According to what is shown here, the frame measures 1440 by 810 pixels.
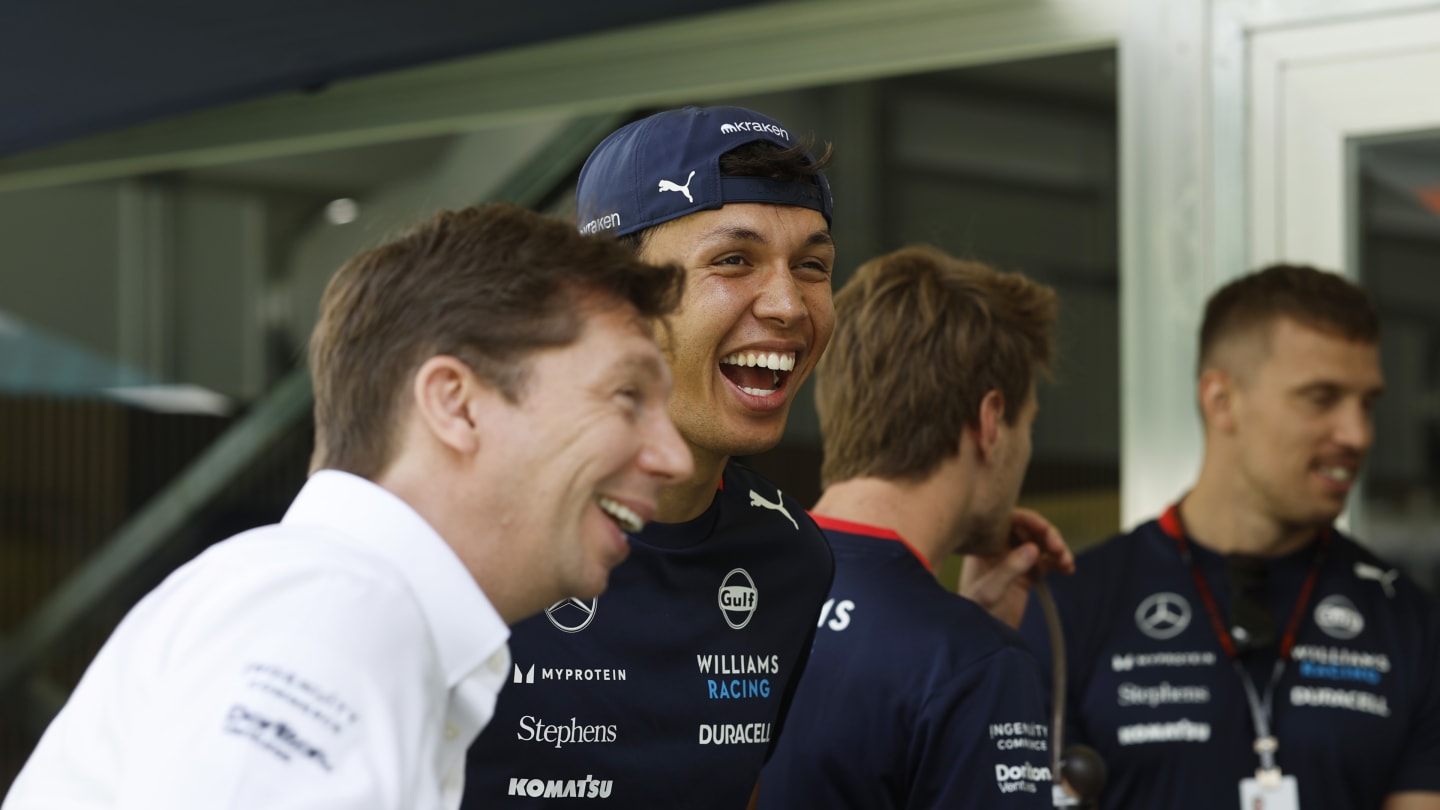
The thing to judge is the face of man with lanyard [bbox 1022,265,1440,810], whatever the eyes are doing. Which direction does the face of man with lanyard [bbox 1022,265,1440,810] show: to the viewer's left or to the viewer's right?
to the viewer's right

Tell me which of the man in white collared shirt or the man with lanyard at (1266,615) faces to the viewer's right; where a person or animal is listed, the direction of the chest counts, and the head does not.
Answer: the man in white collared shirt

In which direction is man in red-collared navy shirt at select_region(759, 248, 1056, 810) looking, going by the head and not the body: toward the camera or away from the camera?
away from the camera

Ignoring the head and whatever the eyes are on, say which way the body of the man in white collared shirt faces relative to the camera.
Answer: to the viewer's right

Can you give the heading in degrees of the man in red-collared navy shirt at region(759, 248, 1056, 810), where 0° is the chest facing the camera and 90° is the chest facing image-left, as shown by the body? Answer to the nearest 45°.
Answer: approximately 225°

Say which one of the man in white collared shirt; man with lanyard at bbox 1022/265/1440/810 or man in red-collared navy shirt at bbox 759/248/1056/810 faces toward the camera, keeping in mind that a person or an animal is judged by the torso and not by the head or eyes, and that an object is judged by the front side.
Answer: man with lanyard at bbox 1022/265/1440/810

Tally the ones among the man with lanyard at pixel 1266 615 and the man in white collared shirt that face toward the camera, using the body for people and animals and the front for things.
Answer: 1

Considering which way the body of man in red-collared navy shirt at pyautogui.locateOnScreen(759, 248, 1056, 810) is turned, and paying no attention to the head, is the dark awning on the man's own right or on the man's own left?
on the man's own left

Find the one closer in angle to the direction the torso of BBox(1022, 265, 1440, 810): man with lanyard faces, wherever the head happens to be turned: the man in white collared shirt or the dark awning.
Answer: the man in white collared shirt

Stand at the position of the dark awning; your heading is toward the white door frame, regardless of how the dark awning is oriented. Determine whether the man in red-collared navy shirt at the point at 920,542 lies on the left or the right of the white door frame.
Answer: right

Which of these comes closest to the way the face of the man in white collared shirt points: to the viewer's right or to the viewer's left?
to the viewer's right
